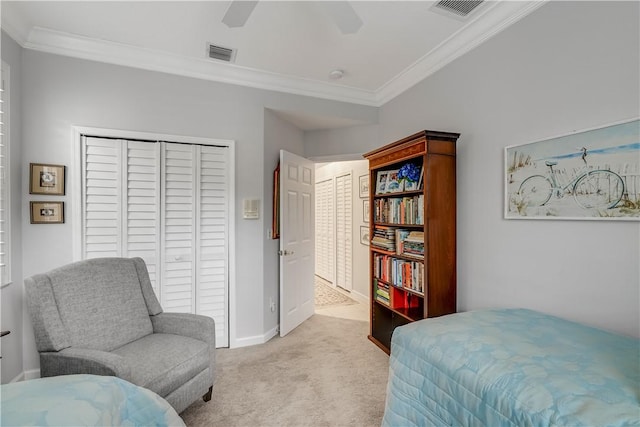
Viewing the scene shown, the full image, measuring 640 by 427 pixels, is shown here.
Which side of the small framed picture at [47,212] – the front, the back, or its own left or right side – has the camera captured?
front

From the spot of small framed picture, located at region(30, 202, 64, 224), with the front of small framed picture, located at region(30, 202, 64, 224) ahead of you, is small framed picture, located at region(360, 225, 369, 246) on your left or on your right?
on your left

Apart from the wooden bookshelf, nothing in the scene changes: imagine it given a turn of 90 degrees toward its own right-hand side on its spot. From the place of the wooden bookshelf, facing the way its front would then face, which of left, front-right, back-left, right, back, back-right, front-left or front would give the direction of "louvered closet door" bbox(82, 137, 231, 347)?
front-left

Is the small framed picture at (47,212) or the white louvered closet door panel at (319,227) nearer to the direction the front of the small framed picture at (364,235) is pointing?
the small framed picture

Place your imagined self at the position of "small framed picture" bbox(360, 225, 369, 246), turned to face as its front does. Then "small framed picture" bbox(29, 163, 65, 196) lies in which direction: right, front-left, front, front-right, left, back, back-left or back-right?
front

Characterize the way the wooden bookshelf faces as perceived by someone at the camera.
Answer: facing the viewer and to the left of the viewer

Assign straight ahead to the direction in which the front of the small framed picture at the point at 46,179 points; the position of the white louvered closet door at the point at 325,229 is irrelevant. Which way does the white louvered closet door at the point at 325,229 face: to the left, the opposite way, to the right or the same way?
to the right

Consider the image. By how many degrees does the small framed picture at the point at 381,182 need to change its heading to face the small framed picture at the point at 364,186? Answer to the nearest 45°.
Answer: approximately 135° to its right

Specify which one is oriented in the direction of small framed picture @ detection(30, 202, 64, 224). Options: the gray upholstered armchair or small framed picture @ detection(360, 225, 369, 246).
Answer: small framed picture @ detection(360, 225, 369, 246)

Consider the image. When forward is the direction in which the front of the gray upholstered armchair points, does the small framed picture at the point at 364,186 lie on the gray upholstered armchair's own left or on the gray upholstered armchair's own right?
on the gray upholstered armchair's own left

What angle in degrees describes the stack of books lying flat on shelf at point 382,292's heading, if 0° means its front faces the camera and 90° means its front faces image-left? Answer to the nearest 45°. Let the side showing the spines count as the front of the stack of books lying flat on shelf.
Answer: approximately 45°

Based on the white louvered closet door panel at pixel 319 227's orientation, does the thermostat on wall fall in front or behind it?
in front

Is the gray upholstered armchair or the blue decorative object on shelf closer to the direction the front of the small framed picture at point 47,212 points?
the gray upholstered armchair
